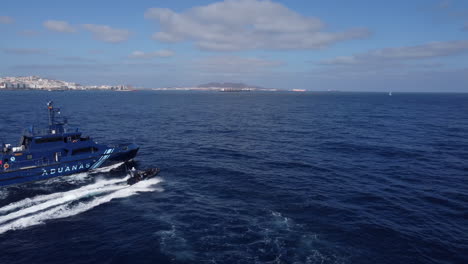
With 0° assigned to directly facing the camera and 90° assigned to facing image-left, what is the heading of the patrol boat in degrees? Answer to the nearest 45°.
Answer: approximately 225°
